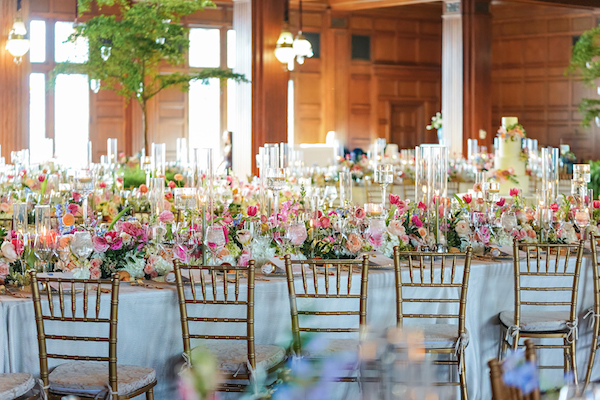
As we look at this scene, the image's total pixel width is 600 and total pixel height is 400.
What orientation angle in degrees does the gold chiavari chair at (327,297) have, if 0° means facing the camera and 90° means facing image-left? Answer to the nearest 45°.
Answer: approximately 180°

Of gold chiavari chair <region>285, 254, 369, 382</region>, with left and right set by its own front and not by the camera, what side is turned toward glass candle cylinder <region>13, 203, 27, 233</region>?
left

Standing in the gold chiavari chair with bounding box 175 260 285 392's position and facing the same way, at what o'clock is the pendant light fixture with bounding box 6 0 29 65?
The pendant light fixture is roughly at 10 o'clock from the gold chiavari chair.

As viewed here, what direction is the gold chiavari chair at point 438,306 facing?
away from the camera

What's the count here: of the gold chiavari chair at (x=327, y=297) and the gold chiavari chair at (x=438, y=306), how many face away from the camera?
2

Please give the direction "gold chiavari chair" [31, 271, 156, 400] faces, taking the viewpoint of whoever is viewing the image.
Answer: facing away from the viewer and to the right of the viewer

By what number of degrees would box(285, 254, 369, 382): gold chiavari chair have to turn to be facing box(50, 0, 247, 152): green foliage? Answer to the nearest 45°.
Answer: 0° — it already faces it

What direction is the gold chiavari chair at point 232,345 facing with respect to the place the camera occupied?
facing away from the viewer and to the right of the viewer

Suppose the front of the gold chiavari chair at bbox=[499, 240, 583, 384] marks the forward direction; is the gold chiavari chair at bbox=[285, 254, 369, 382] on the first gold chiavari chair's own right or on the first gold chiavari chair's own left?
on the first gold chiavari chair's own left

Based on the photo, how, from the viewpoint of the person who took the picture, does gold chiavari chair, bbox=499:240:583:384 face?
facing away from the viewer and to the left of the viewer

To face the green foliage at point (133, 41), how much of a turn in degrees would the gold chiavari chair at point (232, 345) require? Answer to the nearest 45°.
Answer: approximately 45° to its left

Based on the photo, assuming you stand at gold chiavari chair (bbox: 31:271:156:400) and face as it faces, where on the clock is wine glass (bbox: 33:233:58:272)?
The wine glass is roughly at 10 o'clock from the gold chiavari chair.
